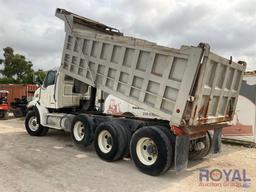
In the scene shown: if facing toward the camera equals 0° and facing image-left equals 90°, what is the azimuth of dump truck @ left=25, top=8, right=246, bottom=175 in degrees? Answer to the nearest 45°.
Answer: approximately 135°

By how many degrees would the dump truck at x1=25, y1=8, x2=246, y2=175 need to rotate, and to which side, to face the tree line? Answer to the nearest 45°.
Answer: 0° — it already faces it

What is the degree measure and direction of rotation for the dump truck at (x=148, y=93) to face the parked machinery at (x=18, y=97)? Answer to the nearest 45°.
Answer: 0° — it already faces it
